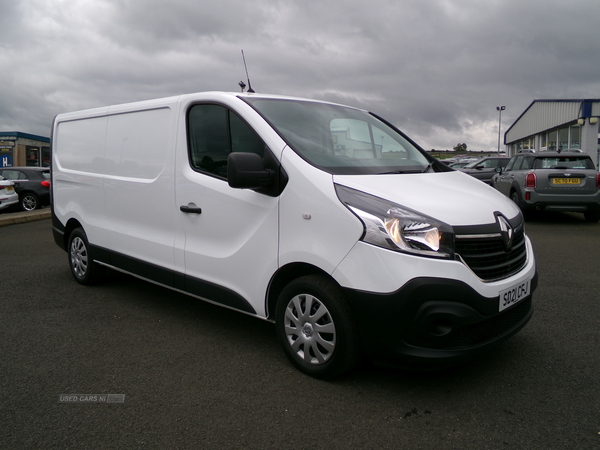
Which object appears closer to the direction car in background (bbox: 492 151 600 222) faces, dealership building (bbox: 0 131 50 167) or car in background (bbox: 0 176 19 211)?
the dealership building

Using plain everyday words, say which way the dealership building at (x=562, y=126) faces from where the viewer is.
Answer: facing the viewer and to the left of the viewer

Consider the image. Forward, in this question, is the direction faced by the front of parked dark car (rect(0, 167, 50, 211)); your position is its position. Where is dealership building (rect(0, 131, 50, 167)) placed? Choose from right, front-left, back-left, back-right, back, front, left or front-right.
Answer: front-right

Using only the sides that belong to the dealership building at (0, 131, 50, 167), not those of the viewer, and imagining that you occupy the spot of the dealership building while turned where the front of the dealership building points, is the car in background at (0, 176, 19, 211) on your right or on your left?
on your right

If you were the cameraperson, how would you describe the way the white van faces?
facing the viewer and to the right of the viewer

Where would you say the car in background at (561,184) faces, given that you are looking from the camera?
facing away from the viewer and to the left of the viewer

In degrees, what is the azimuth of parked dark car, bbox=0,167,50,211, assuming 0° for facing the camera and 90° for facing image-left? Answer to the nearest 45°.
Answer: approximately 135°

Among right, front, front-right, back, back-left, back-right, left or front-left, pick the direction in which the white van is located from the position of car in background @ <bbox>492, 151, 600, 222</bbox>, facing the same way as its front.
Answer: back-left

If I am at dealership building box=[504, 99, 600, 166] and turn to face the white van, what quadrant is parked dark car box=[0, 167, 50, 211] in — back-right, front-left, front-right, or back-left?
front-right

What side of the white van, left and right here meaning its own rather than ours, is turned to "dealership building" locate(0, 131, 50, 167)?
back
